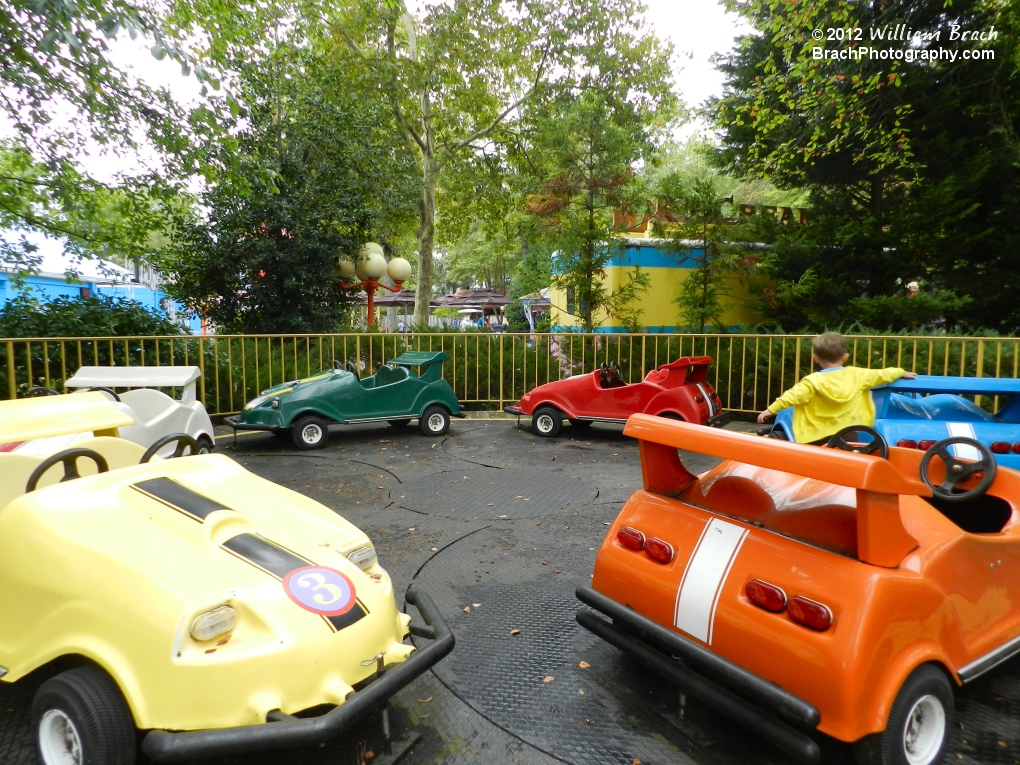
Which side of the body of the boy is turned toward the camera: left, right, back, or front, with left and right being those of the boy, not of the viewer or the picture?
back

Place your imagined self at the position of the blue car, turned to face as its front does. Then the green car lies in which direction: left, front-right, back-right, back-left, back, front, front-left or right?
front-left

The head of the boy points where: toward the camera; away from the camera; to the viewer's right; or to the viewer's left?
away from the camera

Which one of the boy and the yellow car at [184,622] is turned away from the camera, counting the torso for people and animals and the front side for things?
the boy

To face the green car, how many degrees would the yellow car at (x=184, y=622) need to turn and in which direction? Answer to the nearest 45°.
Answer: approximately 135° to its left

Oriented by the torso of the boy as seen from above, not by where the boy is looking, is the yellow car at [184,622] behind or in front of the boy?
behind

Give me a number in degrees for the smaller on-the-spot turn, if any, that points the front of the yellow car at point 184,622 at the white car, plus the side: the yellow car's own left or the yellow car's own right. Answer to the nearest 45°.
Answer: approximately 135° to the yellow car's own left

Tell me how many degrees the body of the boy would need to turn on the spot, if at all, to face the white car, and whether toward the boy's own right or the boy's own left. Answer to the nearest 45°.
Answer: approximately 90° to the boy's own left

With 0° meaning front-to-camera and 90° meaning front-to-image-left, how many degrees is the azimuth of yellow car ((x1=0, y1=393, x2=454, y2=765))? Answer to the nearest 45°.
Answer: approximately 315°

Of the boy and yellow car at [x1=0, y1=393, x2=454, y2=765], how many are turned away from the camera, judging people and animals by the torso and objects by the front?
1

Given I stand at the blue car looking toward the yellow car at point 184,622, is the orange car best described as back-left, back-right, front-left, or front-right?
front-left

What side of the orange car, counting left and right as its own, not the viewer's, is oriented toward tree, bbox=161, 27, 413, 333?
left

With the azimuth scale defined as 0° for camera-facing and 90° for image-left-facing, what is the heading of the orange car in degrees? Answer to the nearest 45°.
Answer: approximately 225°
